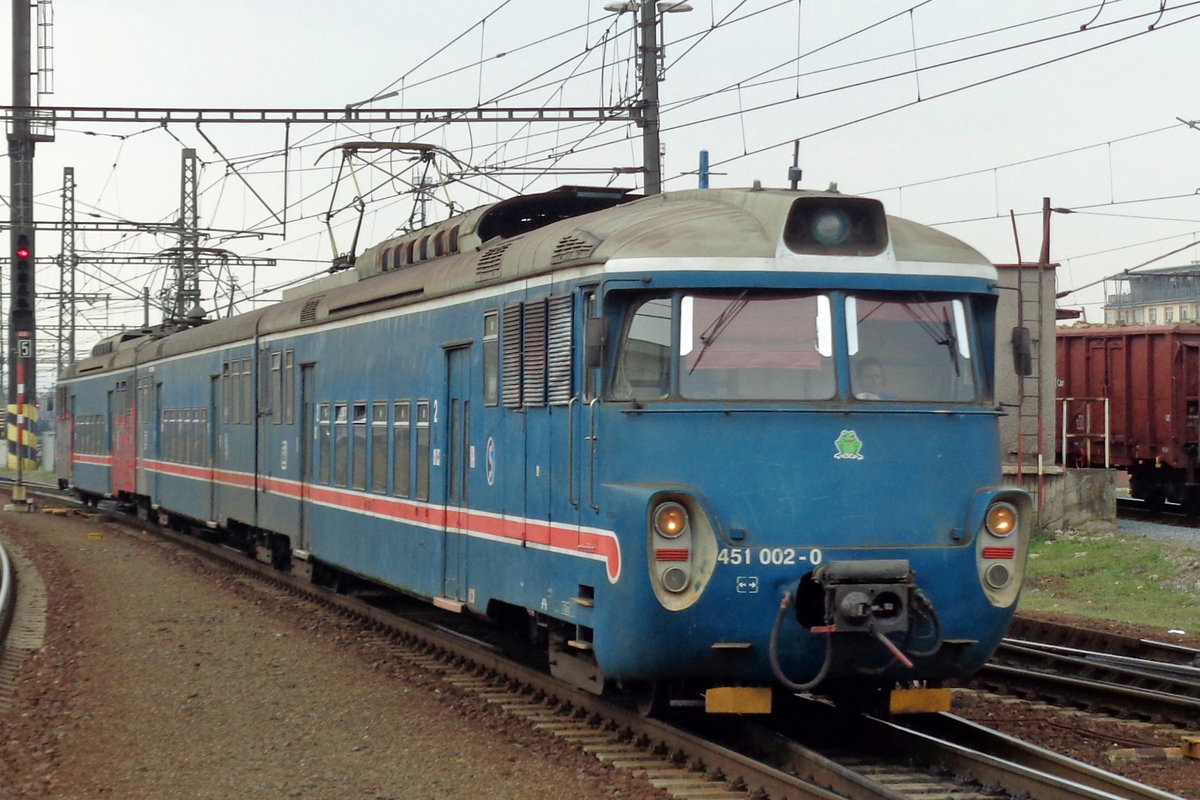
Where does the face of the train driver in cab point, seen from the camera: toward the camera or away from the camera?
toward the camera

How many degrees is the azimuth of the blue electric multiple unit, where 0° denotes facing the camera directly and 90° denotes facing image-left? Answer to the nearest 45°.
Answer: approximately 315°

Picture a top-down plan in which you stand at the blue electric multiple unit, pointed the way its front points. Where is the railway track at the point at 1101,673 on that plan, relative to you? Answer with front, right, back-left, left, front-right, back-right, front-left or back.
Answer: left

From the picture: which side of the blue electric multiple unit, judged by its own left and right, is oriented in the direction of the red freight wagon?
left
